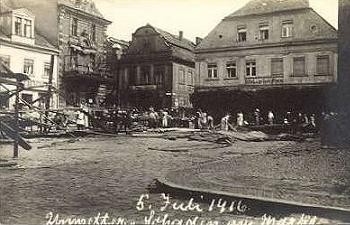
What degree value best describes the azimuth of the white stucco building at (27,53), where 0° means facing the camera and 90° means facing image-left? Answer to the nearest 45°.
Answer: approximately 315°

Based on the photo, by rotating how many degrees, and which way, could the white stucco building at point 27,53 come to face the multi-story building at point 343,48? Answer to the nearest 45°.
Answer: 0° — it already faces it

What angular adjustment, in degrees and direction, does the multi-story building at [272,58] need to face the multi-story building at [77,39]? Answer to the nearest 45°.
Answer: approximately 90° to its right

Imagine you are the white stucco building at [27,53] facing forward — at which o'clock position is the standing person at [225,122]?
The standing person is roughly at 11 o'clock from the white stucco building.

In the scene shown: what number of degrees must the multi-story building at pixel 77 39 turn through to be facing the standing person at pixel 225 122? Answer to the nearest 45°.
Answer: approximately 45° to its left

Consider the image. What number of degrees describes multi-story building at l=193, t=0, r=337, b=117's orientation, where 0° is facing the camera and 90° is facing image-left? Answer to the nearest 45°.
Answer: approximately 0°

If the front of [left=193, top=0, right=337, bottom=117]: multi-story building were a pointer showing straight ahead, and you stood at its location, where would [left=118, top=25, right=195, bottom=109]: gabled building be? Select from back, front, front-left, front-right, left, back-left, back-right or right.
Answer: right

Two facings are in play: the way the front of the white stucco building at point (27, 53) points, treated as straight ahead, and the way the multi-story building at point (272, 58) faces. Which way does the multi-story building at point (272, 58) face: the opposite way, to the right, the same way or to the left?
to the right
